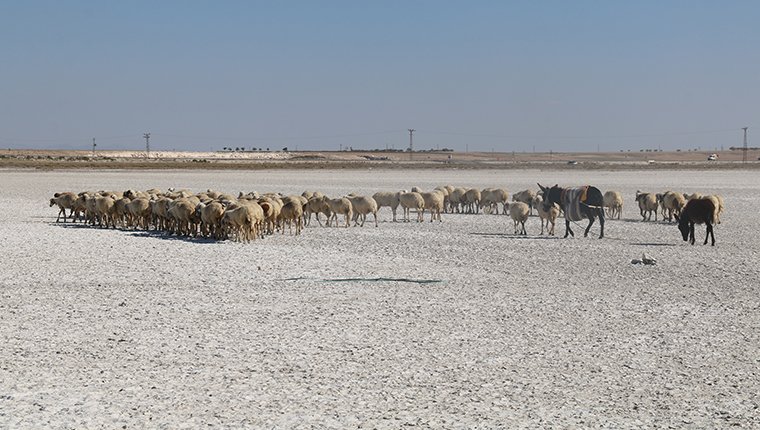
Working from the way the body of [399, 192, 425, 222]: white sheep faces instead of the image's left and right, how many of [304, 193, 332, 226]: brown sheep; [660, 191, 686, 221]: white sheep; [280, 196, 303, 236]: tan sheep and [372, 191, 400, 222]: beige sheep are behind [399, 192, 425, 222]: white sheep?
1

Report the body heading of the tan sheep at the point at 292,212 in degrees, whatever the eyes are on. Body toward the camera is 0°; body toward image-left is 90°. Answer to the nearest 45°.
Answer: approximately 135°

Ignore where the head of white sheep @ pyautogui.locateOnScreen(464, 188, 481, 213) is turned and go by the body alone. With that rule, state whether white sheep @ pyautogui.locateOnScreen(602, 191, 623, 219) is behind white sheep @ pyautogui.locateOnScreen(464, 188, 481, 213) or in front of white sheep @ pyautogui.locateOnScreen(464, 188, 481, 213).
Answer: behind

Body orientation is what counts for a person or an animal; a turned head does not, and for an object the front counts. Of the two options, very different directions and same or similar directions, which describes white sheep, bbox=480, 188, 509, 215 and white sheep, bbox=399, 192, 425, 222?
same or similar directions

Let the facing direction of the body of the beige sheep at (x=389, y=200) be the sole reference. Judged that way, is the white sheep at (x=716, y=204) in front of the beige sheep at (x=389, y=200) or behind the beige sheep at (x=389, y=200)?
behind

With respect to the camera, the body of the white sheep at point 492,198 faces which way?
to the viewer's left

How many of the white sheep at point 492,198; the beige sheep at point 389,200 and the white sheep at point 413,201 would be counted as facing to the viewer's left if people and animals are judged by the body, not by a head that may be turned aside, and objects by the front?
3

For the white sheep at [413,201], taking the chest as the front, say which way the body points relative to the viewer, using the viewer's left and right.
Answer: facing to the left of the viewer

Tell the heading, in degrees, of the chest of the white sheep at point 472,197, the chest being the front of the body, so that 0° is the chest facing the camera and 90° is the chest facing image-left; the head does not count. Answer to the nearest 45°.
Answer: approximately 135°

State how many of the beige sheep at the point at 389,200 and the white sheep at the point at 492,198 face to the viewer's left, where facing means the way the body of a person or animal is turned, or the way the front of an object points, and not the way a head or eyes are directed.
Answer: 2
